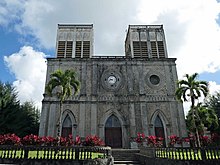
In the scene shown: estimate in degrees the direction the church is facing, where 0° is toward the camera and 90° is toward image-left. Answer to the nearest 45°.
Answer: approximately 0°

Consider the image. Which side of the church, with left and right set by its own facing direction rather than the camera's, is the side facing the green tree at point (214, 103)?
left

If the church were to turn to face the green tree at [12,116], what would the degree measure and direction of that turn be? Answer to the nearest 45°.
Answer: approximately 90° to its right

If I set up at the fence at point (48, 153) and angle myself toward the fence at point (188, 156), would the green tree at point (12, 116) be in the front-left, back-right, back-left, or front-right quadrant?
back-left

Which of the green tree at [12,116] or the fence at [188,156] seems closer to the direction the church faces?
the fence

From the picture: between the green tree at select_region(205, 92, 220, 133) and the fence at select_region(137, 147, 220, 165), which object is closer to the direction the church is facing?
the fence

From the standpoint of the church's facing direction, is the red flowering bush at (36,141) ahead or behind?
ahead

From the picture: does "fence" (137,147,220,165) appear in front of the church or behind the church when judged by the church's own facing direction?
in front
